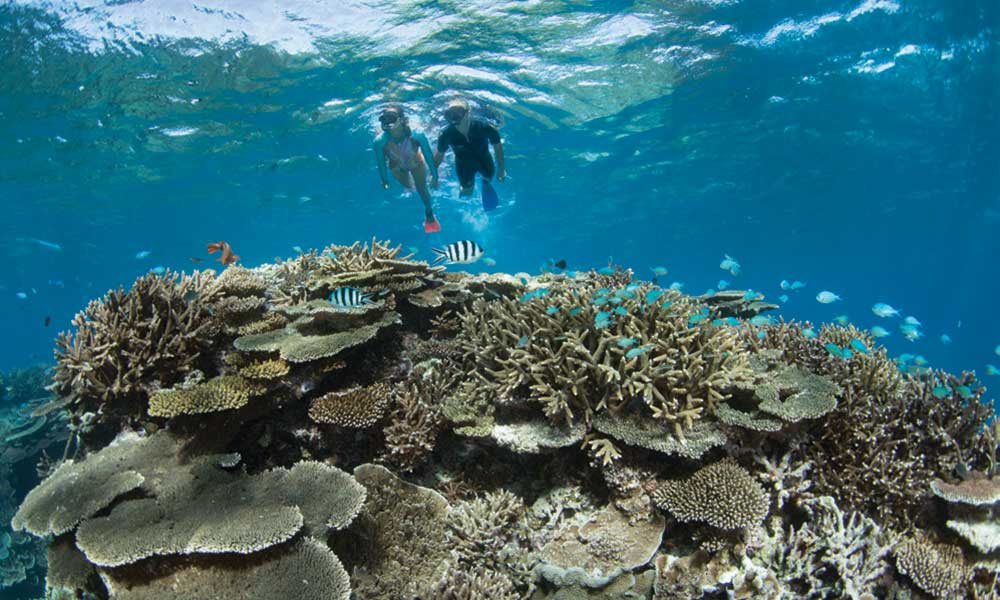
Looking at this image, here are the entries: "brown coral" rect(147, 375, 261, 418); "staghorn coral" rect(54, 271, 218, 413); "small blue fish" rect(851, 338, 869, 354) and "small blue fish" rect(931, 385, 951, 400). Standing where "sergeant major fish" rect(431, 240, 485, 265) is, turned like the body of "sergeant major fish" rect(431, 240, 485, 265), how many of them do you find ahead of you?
2

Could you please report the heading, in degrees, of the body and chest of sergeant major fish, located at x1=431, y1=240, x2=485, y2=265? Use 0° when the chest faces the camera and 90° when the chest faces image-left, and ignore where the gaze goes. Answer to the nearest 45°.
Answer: approximately 270°

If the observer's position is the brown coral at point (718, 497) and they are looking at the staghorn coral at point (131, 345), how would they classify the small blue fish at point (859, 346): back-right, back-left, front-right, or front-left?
back-right

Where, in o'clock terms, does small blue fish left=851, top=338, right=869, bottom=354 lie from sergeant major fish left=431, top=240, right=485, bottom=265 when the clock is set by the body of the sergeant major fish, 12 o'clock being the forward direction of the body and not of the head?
The small blue fish is roughly at 12 o'clock from the sergeant major fish.

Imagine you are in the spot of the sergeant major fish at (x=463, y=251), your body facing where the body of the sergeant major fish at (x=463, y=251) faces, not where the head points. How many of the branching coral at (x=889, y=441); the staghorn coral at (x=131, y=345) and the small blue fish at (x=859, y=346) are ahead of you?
2

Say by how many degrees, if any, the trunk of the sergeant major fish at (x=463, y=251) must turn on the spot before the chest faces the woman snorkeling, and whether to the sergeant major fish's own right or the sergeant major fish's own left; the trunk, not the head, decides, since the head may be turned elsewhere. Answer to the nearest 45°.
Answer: approximately 90° to the sergeant major fish's own left
